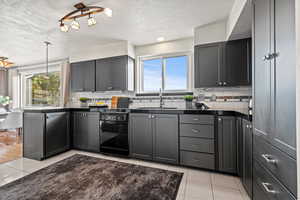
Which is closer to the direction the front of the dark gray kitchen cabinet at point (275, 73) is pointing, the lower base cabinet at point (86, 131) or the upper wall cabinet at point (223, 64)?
the lower base cabinet

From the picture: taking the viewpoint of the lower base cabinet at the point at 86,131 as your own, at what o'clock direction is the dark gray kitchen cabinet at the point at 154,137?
The dark gray kitchen cabinet is roughly at 9 o'clock from the lower base cabinet.

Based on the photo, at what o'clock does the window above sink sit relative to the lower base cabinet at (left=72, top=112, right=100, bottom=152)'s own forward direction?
The window above sink is roughly at 8 o'clock from the lower base cabinet.

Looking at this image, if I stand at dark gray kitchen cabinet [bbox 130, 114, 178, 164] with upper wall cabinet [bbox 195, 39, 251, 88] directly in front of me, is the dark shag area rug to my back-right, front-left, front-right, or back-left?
back-right

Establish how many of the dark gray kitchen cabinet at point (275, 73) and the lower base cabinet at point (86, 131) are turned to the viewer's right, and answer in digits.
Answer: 0

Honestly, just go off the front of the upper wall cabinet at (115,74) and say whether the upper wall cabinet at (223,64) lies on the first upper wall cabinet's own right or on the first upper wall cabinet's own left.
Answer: on the first upper wall cabinet's own left

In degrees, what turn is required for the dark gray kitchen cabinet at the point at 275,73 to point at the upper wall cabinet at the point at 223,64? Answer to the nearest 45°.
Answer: approximately 90° to its right
